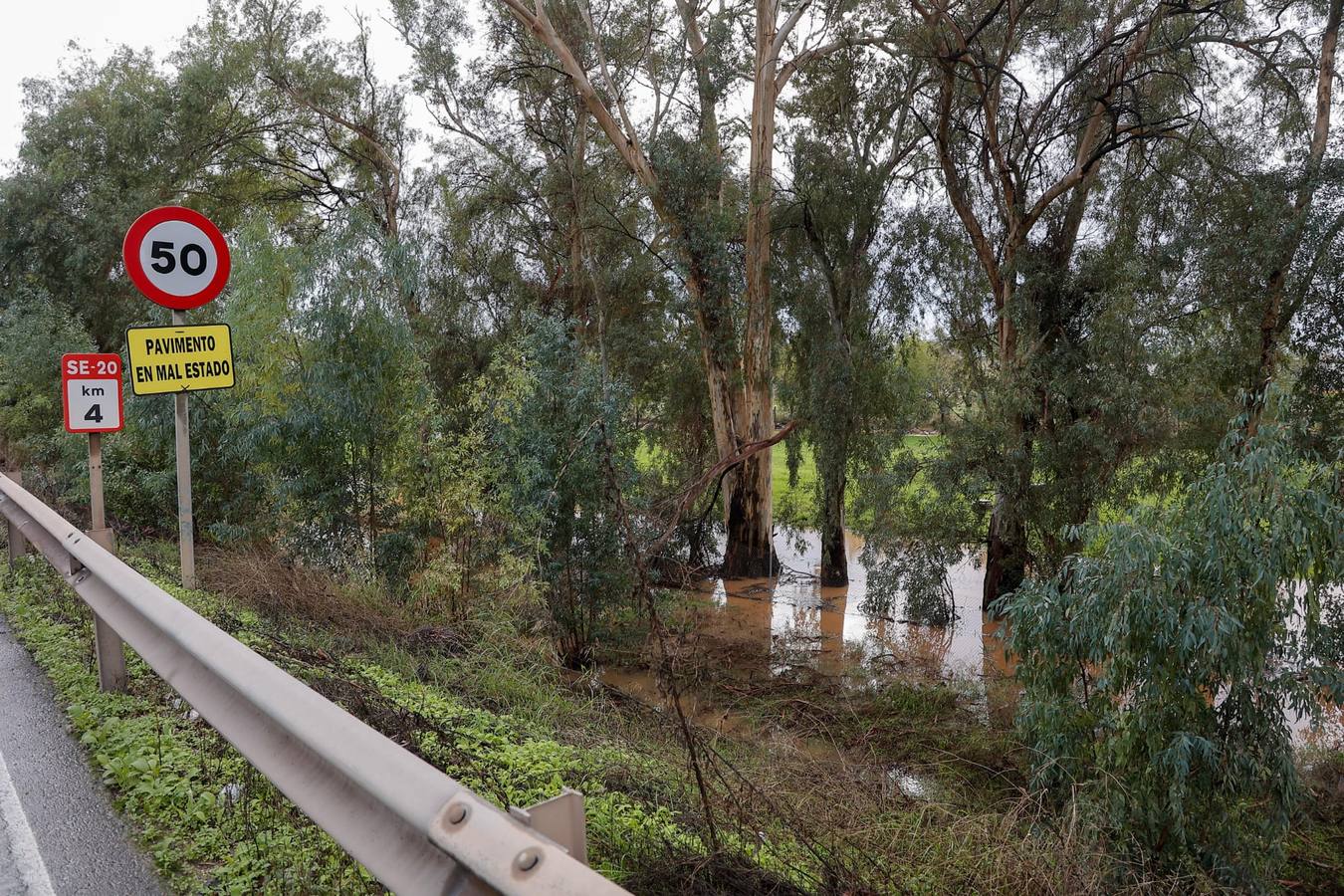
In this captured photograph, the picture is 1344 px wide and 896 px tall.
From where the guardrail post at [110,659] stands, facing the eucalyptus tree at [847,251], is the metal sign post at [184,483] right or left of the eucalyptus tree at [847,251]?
left

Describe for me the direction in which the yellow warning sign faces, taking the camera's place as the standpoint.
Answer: facing the viewer

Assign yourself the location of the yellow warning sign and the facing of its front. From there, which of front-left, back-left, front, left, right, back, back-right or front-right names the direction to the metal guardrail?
front

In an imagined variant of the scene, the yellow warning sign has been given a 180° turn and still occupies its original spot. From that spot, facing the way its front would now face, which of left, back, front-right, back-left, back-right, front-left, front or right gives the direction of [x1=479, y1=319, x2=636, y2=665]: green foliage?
front-right

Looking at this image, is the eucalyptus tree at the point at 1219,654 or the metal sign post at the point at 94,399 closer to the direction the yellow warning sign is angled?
the eucalyptus tree

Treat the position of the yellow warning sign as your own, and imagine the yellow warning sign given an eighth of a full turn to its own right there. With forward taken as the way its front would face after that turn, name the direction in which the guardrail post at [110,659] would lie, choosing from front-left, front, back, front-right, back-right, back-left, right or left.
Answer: front-left

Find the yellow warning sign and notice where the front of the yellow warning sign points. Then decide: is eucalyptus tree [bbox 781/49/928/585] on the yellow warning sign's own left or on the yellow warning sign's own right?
on the yellow warning sign's own left

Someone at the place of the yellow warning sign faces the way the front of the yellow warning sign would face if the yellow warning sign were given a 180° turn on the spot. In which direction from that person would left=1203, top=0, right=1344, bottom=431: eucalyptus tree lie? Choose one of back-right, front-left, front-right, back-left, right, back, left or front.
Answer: right
